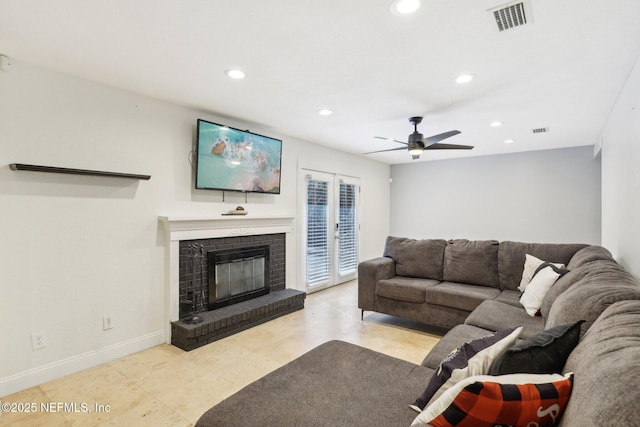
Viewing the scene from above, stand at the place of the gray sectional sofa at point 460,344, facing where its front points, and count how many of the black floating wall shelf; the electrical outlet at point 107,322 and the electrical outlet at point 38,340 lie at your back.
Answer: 0

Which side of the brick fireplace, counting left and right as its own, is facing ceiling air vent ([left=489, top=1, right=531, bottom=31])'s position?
front

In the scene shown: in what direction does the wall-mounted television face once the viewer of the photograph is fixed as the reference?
facing the viewer and to the right of the viewer

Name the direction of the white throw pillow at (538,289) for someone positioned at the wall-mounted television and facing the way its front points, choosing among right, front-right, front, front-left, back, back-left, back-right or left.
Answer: front

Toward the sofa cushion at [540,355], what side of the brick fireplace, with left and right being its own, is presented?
front

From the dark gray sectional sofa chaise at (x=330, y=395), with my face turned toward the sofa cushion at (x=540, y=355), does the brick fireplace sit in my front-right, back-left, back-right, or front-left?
back-left

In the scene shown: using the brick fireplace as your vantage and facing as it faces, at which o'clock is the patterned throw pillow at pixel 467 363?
The patterned throw pillow is roughly at 1 o'clock from the brick fireplace.

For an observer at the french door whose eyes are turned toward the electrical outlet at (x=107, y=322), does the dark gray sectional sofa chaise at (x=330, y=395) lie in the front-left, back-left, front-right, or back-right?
front-left

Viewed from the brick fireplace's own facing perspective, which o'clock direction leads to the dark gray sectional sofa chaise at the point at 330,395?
The dark gray sectional sofa chaise is roughly at 1 o'clock from the brick fireplace.

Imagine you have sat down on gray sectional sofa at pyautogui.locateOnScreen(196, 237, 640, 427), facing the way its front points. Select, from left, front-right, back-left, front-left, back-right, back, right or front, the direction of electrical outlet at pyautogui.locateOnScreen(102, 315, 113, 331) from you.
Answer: front-right

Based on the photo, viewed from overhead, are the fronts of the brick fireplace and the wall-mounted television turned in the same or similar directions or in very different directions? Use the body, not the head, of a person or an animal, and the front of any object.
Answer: same or similar directions

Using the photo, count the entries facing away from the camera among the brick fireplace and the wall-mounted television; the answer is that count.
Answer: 0

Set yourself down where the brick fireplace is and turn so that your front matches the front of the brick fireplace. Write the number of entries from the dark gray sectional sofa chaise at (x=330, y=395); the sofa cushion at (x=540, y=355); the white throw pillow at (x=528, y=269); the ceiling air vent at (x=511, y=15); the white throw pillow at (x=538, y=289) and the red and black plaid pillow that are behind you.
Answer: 0

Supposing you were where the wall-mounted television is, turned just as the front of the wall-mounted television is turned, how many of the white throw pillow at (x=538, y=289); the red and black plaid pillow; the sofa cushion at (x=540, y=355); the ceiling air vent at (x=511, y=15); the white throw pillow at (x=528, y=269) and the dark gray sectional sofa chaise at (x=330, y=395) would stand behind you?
0

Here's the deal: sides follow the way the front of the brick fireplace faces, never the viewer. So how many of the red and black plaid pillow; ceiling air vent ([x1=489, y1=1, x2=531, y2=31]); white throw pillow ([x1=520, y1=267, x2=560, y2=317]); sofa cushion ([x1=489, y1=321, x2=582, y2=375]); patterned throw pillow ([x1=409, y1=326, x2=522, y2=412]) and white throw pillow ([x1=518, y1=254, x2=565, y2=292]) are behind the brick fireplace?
0

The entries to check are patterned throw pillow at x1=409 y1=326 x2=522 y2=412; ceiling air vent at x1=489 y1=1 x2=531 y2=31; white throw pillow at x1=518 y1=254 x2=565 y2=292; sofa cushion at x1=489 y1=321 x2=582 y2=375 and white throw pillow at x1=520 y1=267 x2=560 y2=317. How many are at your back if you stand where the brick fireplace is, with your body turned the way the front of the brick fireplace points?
0

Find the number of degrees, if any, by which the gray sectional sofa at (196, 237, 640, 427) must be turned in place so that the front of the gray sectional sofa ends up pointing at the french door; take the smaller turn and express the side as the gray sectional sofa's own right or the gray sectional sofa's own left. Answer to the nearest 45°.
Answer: approximately 90° to the gray sectional sofa's own right

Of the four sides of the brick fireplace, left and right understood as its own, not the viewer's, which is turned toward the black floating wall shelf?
right

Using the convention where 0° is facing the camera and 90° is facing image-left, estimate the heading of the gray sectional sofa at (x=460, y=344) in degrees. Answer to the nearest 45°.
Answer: approximately 45°
